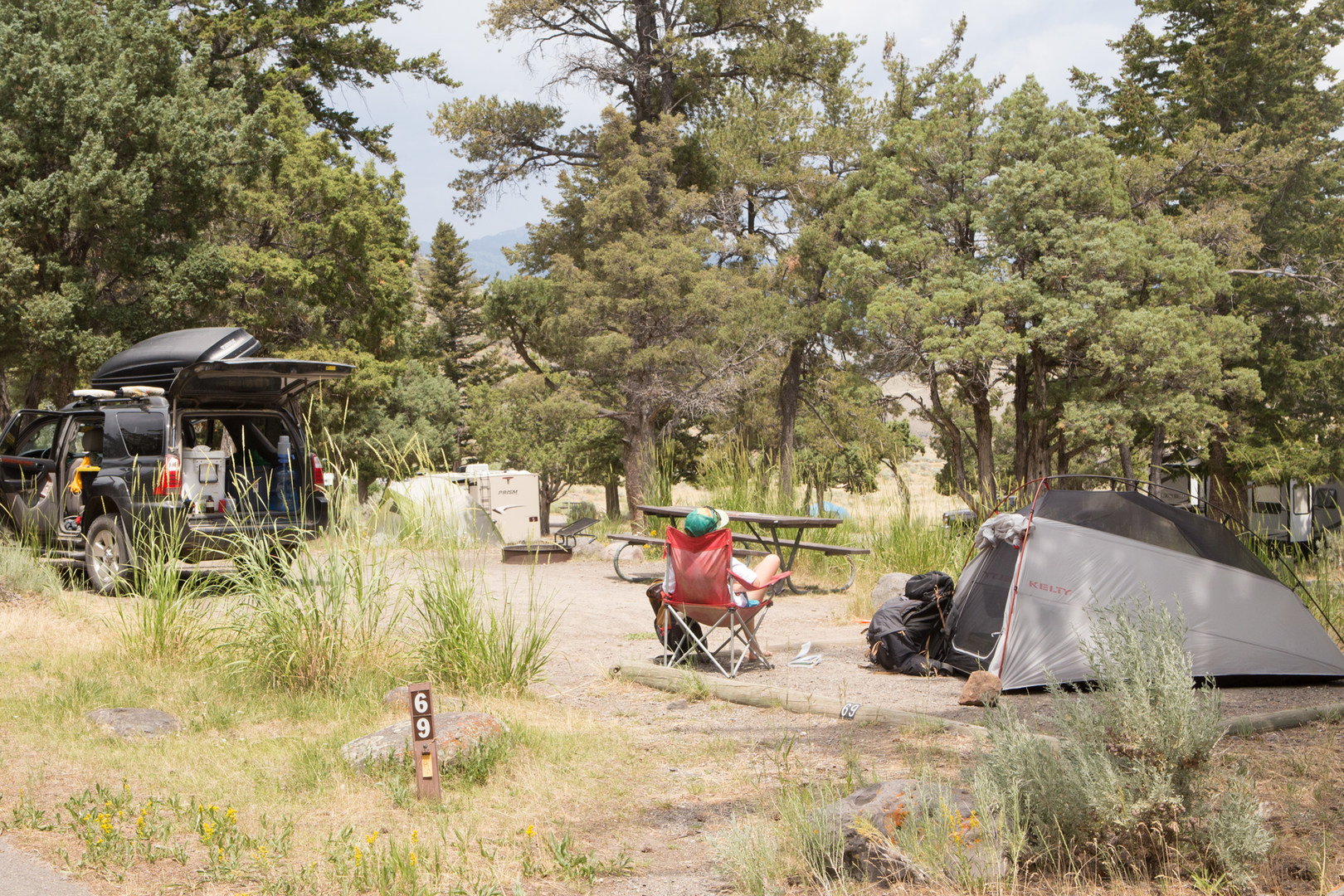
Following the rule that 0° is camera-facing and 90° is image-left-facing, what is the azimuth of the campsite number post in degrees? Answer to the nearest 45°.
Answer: approximately 0°

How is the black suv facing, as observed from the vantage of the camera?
facing away from the viewer and to the left of the viewer

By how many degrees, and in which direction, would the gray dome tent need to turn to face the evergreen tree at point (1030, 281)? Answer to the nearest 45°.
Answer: approximately 90° to its right

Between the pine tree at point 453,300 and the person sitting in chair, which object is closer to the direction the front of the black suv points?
the pine tree

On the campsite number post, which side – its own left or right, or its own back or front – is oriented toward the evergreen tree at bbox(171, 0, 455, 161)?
back

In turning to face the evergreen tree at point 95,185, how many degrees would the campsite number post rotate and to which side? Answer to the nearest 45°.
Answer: approximately 180°

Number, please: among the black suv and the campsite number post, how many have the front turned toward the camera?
1

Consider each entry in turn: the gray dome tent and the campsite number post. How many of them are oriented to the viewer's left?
1

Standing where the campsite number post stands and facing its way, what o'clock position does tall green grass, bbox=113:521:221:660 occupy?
The tall green grass is roughly at 5 o'clock from the campsite number post.

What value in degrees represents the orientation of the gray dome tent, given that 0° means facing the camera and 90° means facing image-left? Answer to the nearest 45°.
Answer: approximately 90°
